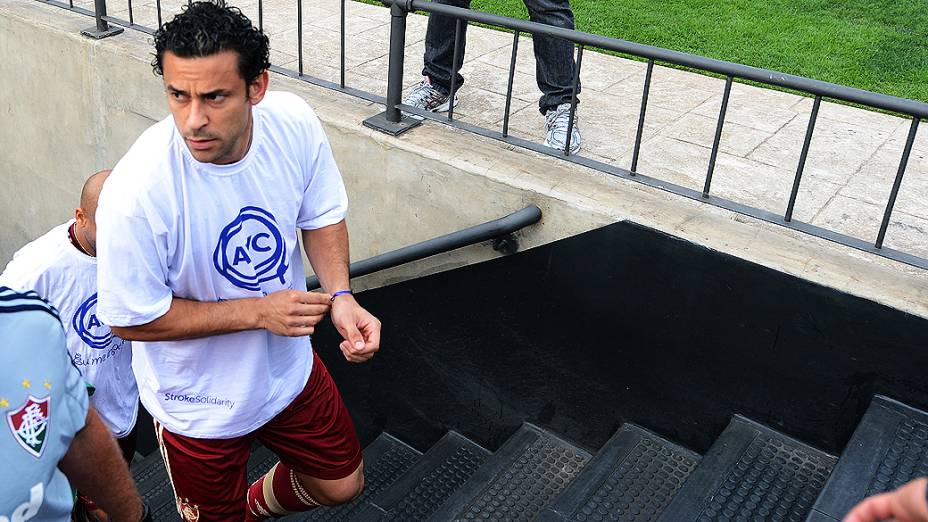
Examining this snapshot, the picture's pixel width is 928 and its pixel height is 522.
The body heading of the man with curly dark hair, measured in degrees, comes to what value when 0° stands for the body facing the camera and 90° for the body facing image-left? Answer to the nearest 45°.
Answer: approximately 315°

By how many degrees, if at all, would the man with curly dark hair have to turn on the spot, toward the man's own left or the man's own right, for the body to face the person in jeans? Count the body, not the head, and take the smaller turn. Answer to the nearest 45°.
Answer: approximately 90° to the man's own left

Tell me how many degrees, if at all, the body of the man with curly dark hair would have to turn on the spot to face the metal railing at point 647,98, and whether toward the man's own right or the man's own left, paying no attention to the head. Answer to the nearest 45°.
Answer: approximately 90° to the man's own left

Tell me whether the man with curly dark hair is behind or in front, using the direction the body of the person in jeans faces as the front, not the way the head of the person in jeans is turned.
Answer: in front

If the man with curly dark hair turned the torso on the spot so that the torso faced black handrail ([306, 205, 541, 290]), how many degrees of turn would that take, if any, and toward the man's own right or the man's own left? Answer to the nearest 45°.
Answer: approximately 90° to the man's own left

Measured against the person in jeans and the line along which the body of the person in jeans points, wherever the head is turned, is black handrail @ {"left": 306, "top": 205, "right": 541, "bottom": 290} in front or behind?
in front

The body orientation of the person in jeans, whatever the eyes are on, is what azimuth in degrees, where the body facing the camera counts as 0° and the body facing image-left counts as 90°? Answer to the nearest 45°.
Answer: approximately 0°

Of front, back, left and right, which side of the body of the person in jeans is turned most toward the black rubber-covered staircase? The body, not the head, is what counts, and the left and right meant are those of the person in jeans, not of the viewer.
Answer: front

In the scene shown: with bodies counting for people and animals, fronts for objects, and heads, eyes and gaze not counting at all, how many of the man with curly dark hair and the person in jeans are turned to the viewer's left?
0
